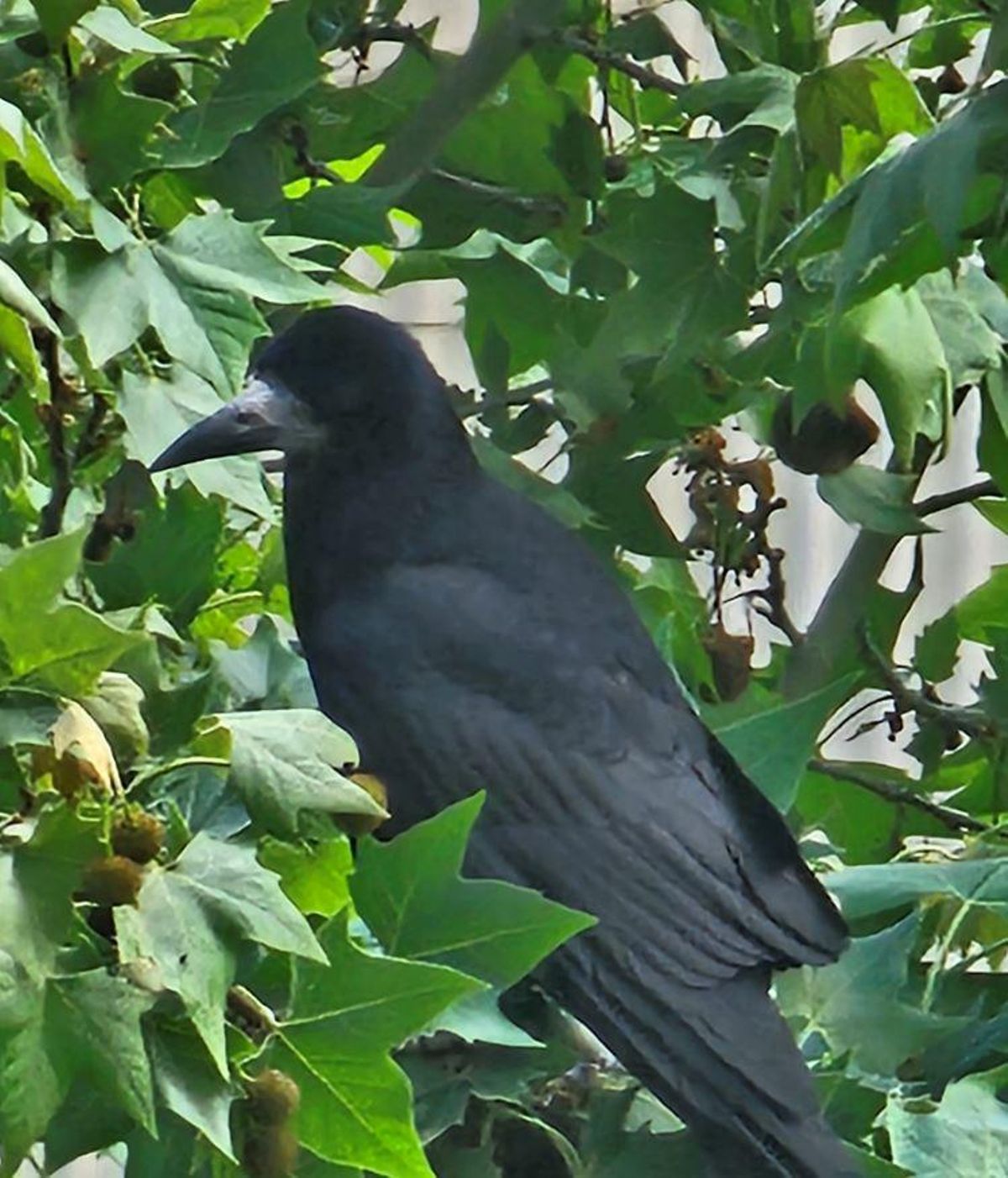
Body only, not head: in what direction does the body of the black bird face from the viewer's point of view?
to the viewer's left
